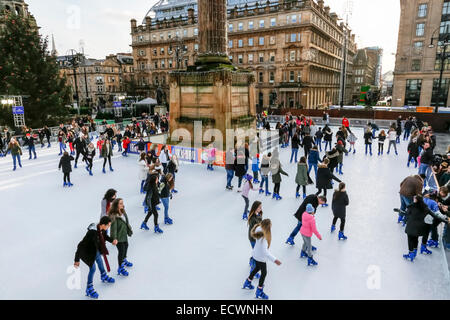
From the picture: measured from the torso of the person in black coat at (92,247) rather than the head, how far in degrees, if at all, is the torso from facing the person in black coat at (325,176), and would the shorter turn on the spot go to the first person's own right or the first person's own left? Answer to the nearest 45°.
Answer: approximately 45° to the first person's own left

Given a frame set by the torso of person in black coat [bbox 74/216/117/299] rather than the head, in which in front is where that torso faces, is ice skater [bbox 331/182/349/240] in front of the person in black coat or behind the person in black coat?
in front

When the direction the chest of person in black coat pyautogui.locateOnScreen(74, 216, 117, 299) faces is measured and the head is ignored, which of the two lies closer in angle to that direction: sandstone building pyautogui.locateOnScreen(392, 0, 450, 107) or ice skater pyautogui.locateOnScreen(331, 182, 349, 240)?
the ice skater

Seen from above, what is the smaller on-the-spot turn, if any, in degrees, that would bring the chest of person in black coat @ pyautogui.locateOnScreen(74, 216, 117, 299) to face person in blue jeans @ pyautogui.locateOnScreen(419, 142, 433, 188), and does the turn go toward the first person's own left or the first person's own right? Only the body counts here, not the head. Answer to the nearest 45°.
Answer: approximately 45° to the first person's own left

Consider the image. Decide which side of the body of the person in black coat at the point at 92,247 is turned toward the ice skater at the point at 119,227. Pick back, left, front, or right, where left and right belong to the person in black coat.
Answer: left
